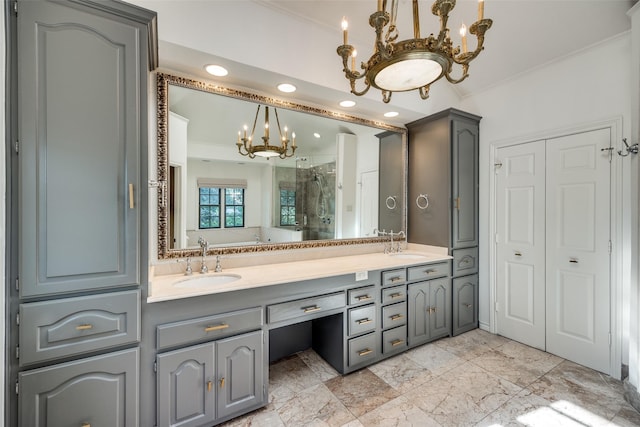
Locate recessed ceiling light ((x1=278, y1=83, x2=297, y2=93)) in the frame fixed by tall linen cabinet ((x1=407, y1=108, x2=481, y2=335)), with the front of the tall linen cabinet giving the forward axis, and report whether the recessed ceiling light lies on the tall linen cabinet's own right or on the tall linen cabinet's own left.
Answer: on the tall linen cabinet's own right

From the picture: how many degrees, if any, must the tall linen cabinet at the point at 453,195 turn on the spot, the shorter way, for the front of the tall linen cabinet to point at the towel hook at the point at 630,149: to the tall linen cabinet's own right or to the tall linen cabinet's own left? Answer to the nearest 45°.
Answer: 0° — it already faces it

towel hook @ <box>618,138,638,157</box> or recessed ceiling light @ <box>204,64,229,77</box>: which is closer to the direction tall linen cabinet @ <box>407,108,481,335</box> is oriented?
the towel hook

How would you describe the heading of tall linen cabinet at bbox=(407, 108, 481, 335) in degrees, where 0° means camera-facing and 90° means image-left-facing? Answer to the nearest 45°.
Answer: approximately 315°

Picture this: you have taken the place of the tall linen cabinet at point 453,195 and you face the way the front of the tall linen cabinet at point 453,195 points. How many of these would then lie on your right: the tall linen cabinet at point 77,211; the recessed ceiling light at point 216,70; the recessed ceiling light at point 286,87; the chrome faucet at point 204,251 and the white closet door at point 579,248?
4

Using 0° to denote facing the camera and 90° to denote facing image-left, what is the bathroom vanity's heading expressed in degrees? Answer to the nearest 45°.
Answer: approximately 315°

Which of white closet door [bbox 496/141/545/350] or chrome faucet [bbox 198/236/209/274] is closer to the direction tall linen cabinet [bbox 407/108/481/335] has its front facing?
the white closet door

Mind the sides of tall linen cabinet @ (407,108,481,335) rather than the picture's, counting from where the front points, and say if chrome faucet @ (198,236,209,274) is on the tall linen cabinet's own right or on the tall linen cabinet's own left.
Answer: on the tall linen cabinet's own right

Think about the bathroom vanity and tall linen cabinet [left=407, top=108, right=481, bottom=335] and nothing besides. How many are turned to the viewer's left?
0

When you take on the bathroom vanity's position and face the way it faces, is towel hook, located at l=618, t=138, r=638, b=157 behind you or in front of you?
in front

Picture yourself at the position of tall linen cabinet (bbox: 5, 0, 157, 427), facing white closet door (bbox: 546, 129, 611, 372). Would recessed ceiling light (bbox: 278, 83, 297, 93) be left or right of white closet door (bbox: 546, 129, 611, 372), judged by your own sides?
left

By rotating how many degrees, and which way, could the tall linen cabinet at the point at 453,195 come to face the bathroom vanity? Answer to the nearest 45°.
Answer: approximately 90° to its right
